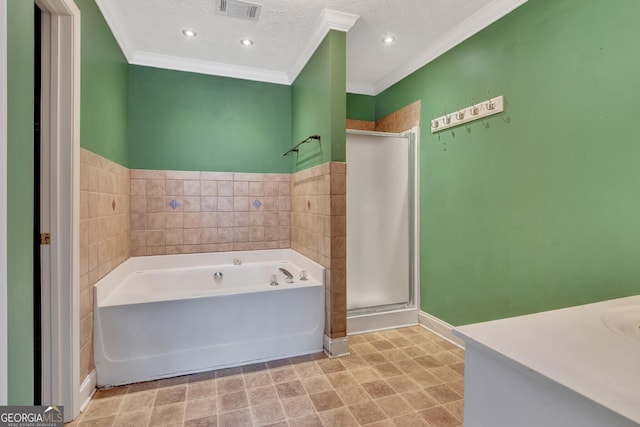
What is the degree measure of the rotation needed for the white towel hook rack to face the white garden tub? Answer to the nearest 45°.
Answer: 0° — it already faces it

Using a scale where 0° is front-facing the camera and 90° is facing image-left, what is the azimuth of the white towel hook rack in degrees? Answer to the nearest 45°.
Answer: approximately 45°

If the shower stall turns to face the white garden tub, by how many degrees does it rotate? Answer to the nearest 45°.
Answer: approximately 90° to its right

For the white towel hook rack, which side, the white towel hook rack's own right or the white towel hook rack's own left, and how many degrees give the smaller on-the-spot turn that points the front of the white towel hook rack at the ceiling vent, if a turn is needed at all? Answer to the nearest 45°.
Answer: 0° — it already faces it

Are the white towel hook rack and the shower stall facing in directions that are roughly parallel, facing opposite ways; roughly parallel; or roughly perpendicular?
roughly perpendicular
